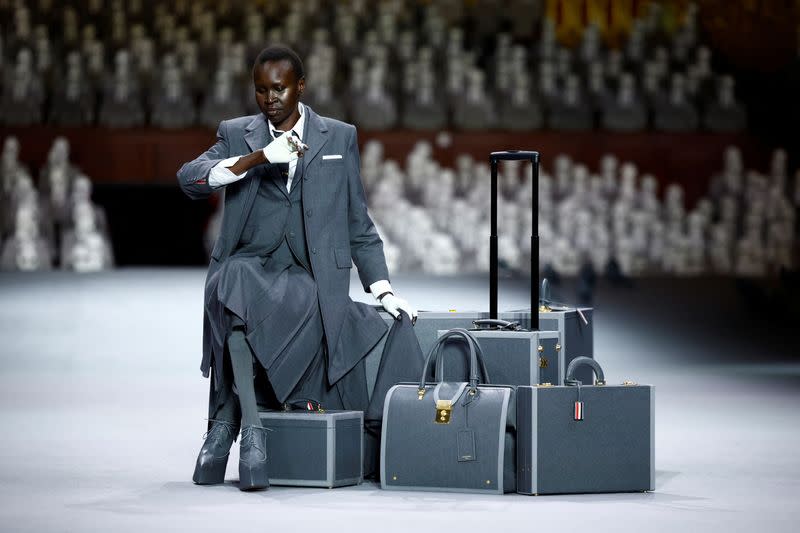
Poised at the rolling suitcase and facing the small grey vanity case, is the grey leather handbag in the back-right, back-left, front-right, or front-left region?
front-left

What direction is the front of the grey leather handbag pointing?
toward the camera

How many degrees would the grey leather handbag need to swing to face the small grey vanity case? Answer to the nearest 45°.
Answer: approximately 90° to its right

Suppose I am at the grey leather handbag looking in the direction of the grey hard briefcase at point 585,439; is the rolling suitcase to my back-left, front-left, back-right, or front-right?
front-left
